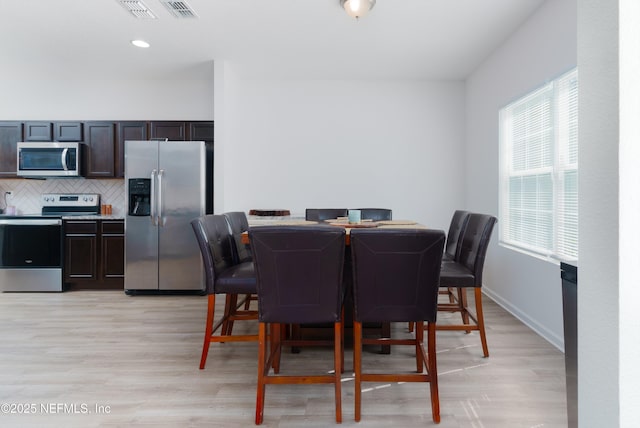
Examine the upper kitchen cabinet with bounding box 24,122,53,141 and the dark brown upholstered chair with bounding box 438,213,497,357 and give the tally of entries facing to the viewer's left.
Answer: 1

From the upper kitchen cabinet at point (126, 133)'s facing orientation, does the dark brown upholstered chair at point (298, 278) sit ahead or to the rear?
ahead

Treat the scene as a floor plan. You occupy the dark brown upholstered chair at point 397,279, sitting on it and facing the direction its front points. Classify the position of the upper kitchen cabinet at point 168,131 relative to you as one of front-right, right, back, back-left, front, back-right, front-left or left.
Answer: front-left

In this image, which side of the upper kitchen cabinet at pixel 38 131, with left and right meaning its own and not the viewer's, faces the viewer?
front

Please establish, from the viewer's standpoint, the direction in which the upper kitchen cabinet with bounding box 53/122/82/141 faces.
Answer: facing the viewer

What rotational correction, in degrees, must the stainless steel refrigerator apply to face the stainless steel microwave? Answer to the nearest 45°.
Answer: approximately 135° to its right

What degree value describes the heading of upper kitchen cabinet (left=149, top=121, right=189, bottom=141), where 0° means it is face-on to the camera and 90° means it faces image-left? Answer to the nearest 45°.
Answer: approximately 0°

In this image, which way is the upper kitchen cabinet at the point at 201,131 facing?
toward the camera

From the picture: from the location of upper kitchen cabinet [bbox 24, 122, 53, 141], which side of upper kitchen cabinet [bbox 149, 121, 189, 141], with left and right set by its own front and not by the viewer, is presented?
right

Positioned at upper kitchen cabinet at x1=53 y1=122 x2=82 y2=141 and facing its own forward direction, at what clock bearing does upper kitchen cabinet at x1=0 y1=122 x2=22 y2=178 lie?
upper kitchen cabinet at x1=0 y1=122 x2=22 y2=178 is roughly at 4 o'clock from upper kitchen cabinet at x1=53 y1=122 x2=82 y2=141.

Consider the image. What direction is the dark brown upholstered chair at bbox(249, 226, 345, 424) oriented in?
away from the camera

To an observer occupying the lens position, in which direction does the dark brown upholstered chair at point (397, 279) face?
facing away from the viewer

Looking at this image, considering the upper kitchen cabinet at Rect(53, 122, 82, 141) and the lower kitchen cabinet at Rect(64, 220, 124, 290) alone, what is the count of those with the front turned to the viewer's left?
0

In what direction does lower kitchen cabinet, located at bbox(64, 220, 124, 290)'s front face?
toward the camera

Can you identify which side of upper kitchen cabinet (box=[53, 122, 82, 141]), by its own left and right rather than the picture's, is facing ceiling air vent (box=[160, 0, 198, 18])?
front
